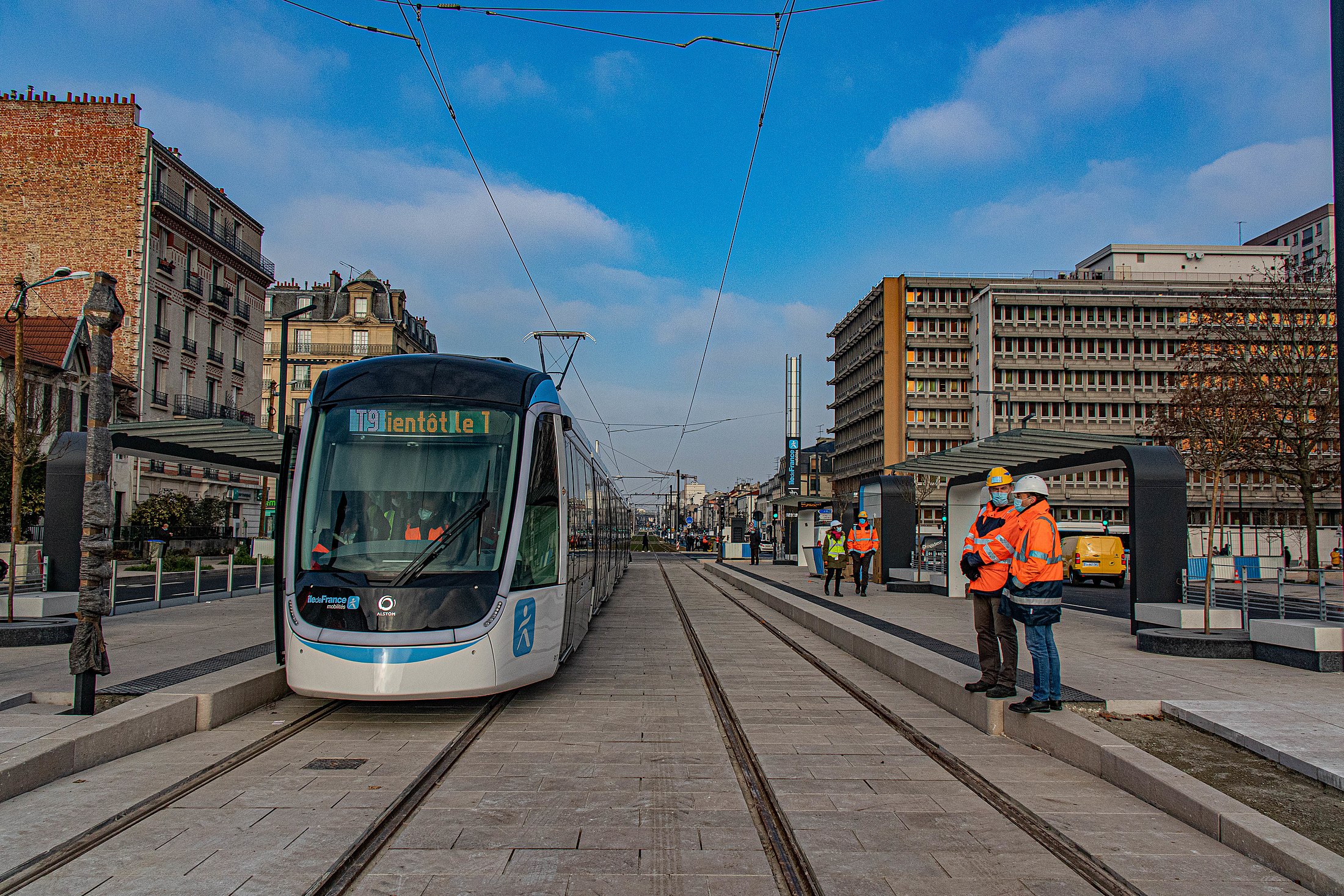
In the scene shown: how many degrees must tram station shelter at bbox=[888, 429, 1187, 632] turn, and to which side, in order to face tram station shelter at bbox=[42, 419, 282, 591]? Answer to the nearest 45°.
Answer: approximately 45° to its right

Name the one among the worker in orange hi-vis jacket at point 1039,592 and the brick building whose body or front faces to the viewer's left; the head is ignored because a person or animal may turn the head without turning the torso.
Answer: the worker in orange hi-vis jacket

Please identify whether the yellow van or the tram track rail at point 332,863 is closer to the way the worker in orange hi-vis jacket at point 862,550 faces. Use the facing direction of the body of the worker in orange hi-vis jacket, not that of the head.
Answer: the tram track rail

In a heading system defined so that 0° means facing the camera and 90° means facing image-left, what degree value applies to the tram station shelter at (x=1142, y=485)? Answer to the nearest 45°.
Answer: approximately 45°

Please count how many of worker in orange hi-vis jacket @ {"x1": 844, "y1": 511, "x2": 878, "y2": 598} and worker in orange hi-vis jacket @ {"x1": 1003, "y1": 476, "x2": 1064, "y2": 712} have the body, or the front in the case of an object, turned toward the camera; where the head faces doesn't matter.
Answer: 1

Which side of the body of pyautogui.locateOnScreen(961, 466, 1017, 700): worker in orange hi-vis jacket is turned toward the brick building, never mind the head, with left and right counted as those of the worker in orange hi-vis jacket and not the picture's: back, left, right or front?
right

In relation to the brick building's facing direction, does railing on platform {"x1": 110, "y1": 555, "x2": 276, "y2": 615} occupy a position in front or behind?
in front

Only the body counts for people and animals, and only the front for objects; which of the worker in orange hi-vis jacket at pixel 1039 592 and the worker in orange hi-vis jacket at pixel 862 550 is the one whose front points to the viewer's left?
the worker in orange hi-vis jacket at pixel 1039 592

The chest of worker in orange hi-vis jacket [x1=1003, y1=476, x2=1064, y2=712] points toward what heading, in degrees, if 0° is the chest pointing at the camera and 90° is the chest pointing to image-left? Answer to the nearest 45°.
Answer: approximately 90°

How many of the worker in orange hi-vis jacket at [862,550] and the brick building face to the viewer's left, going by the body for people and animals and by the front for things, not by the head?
0

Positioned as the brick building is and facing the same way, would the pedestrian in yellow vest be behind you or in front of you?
in front

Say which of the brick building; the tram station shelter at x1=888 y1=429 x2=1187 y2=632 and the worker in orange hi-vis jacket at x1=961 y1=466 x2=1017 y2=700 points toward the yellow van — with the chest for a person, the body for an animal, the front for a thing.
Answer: the brick building

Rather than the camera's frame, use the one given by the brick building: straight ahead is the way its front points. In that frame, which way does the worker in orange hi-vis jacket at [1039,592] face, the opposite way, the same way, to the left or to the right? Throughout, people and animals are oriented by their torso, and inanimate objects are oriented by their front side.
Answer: the opposite way
